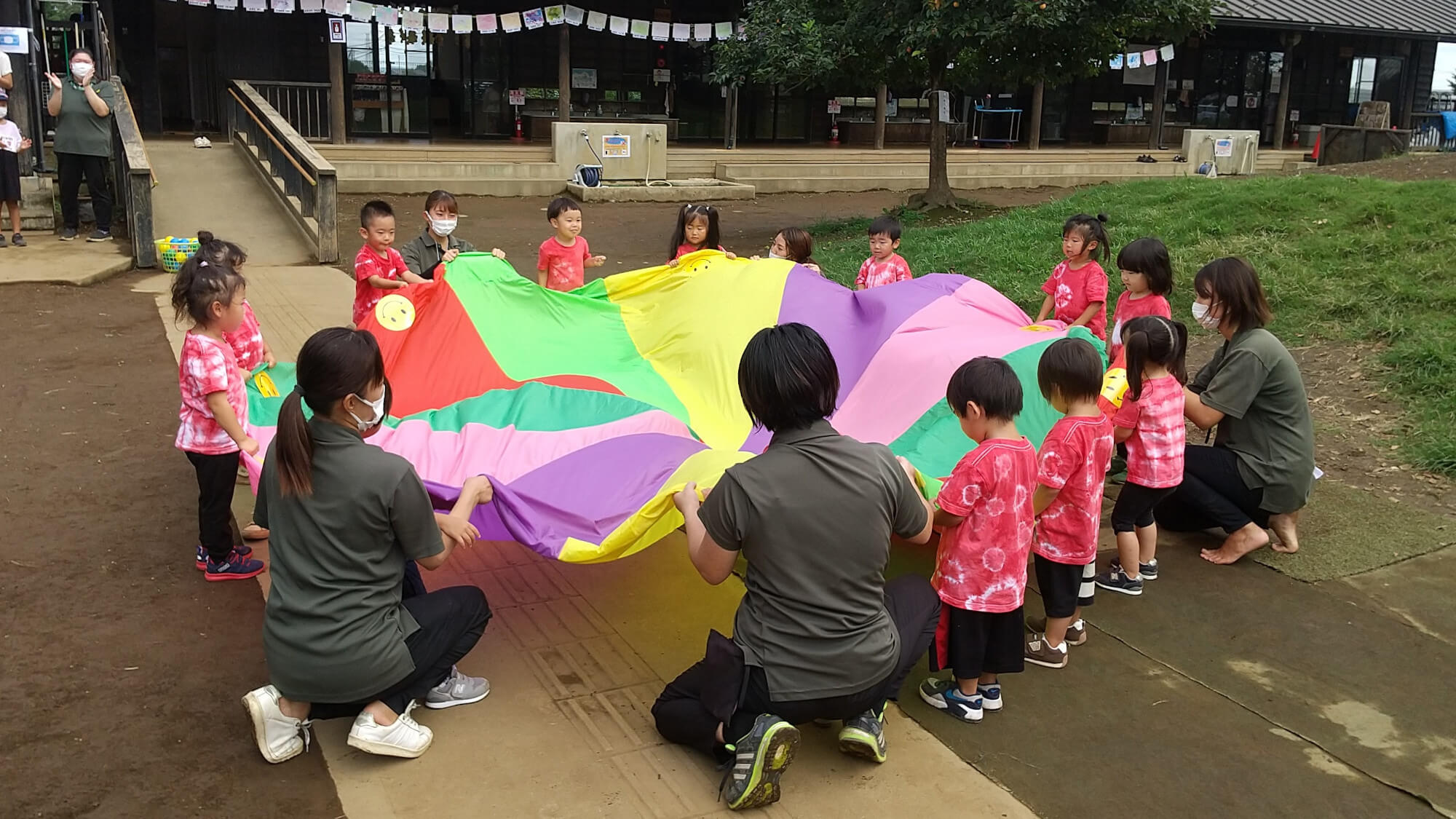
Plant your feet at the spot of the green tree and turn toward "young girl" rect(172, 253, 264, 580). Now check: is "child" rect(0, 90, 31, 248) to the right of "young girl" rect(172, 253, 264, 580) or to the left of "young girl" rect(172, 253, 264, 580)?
right

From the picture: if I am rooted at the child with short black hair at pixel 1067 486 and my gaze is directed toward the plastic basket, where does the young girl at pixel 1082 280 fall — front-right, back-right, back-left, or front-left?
front-right

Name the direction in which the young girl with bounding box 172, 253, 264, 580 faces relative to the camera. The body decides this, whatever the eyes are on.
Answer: to the viewer's right

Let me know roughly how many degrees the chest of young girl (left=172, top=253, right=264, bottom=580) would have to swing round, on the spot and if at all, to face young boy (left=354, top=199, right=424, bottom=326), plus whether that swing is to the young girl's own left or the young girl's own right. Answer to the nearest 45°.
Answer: approximately 45° to the young girl's own left

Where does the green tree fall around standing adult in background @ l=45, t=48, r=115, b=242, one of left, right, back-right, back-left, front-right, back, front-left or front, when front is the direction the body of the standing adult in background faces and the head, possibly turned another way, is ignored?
left

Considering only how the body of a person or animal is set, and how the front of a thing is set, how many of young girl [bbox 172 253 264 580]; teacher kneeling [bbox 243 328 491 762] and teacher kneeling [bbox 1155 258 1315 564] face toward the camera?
0

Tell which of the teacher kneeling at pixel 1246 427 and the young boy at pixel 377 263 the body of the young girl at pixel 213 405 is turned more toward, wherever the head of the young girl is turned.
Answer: the teacher kneeling

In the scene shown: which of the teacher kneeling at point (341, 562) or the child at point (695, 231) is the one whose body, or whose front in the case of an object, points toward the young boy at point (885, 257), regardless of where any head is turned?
the teacher kneeling

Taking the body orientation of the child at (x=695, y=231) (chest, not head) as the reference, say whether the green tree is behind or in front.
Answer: behind

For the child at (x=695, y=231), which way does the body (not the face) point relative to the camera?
toward the camera

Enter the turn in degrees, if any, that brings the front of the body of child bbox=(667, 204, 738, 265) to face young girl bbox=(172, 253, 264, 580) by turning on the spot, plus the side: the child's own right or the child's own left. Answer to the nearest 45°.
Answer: approximately 45° to the child's own right

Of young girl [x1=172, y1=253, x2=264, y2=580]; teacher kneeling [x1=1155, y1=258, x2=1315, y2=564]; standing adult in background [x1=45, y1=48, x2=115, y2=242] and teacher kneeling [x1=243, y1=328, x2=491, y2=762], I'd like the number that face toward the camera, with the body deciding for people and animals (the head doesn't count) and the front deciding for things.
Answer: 1

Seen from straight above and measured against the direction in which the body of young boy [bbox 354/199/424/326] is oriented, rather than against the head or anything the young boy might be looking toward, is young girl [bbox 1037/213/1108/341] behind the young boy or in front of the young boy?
in front

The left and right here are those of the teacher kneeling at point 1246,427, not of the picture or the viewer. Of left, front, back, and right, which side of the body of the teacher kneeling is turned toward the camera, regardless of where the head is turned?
left

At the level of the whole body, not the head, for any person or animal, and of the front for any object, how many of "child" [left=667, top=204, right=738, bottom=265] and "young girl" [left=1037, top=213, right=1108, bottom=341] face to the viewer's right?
0
